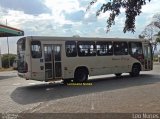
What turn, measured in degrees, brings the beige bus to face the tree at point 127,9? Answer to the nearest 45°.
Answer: approximately 135° to its right
